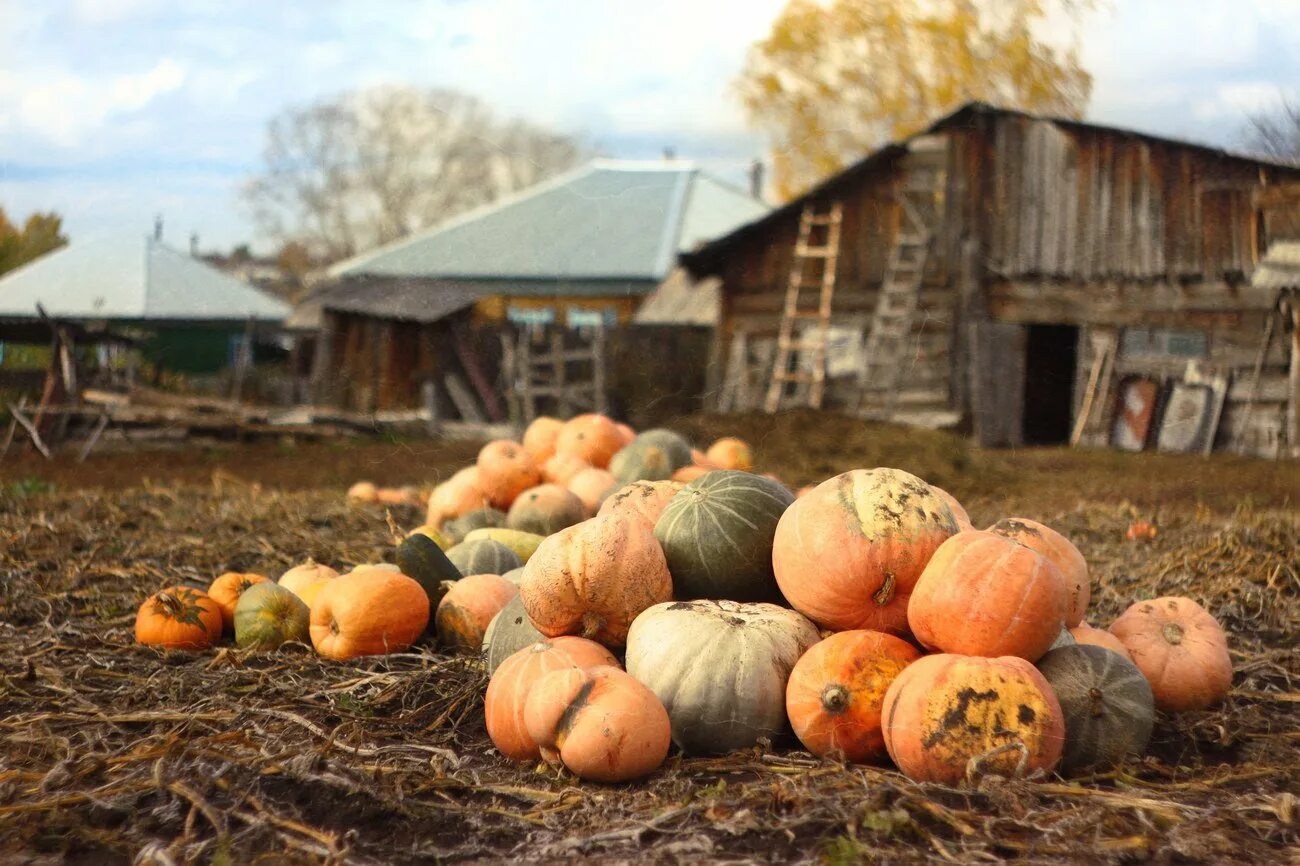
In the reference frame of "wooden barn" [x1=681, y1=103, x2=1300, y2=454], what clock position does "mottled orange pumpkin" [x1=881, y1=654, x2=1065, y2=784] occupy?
The mottled orange pumpkin is roughly at 12 o'clock from the wooden barn.

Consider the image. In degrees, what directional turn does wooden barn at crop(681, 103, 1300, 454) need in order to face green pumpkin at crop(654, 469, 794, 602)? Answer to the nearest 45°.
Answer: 0° — it already faces it

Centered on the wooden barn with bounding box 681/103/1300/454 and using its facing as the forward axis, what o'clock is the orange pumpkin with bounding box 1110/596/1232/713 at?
The orange pumpkin is roughly at 12 o'clock from the wooden barn.

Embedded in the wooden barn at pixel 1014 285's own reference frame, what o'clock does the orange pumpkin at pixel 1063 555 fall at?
The orange pumpkin is roughly at 12 o'clock from the wooden barn.

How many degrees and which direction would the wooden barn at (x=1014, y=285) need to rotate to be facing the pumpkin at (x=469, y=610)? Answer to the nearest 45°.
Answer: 0° — it already faces it

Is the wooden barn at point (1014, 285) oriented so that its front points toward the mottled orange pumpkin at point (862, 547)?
yes

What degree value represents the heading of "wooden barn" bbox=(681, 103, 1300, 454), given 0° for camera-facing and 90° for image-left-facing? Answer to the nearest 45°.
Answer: approximately 0°

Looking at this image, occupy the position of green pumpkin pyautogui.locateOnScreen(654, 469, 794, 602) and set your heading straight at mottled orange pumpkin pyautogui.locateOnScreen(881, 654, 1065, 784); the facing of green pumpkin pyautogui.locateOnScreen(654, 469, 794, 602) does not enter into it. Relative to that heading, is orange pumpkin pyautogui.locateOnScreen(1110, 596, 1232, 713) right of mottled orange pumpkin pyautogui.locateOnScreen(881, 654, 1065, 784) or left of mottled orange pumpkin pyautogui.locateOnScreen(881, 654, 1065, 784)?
left

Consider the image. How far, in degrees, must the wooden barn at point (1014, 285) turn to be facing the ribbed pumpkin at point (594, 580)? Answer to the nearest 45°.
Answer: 0° — it already faces it

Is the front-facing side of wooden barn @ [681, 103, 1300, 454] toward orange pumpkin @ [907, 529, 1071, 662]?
yes
